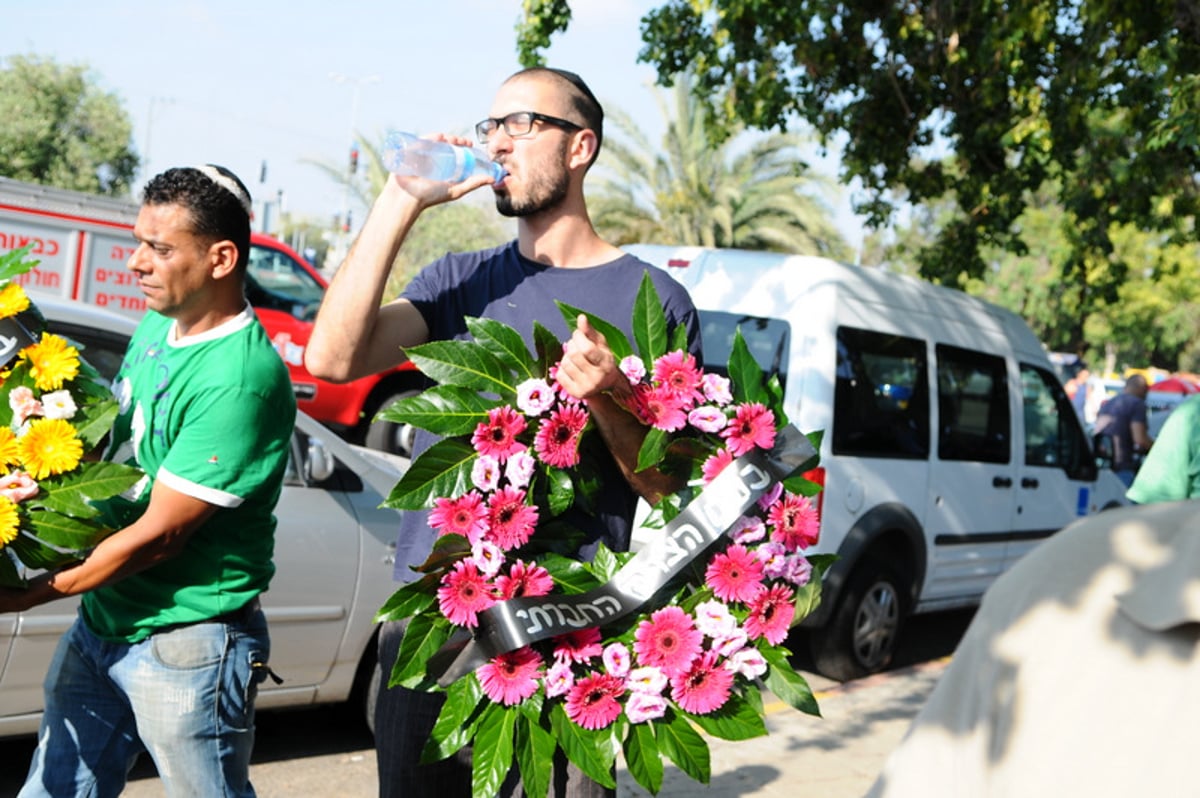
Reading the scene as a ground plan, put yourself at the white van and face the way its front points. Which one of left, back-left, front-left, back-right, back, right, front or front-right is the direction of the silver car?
back

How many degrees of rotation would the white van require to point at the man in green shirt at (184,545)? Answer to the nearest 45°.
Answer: approximately 135° to its right

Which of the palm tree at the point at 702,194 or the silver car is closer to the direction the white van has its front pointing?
the palm tree

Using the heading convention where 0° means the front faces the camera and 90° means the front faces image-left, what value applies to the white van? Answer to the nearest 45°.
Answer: approximately 225°

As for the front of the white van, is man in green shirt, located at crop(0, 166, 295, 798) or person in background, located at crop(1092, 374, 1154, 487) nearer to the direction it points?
the person in background
